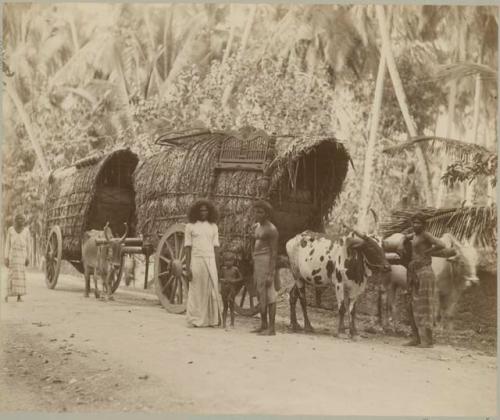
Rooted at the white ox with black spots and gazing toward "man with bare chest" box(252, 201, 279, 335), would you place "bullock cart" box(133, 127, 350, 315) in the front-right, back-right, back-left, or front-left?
front-right

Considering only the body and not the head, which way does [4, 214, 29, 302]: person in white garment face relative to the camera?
toward the camera

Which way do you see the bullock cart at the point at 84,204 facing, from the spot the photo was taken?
facing the viewer and to the right of the viewer

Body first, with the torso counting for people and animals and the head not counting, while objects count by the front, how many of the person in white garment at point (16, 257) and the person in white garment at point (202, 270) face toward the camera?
2
